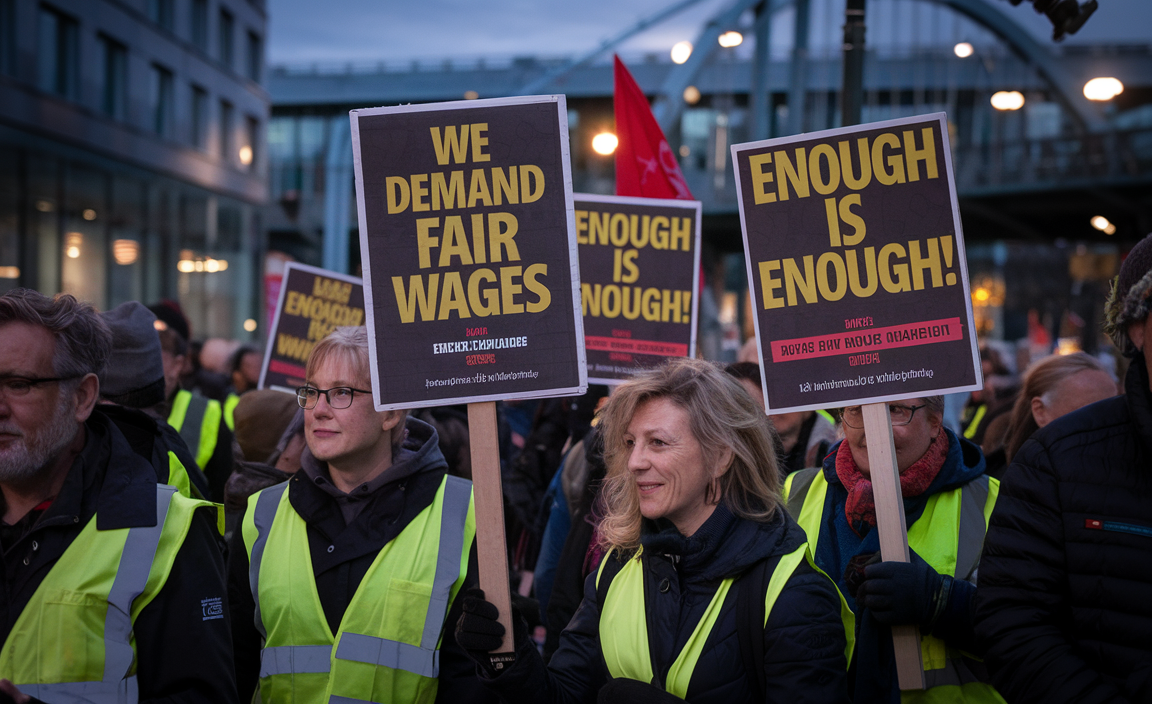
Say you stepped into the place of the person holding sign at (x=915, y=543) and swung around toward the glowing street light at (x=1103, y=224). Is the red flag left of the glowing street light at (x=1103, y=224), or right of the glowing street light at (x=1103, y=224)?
left

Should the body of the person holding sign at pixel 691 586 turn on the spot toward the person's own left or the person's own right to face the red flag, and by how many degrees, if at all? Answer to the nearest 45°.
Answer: approximately 135° to the person's own right

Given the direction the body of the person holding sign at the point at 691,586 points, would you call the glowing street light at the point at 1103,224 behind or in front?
behind

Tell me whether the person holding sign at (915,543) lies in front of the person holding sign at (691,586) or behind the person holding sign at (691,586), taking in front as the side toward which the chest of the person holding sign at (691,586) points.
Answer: behind

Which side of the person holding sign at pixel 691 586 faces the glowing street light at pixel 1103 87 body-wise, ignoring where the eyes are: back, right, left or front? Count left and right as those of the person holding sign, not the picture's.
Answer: back

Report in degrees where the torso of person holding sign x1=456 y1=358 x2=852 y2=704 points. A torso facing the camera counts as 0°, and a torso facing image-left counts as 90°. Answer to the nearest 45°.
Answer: approximately 45°
